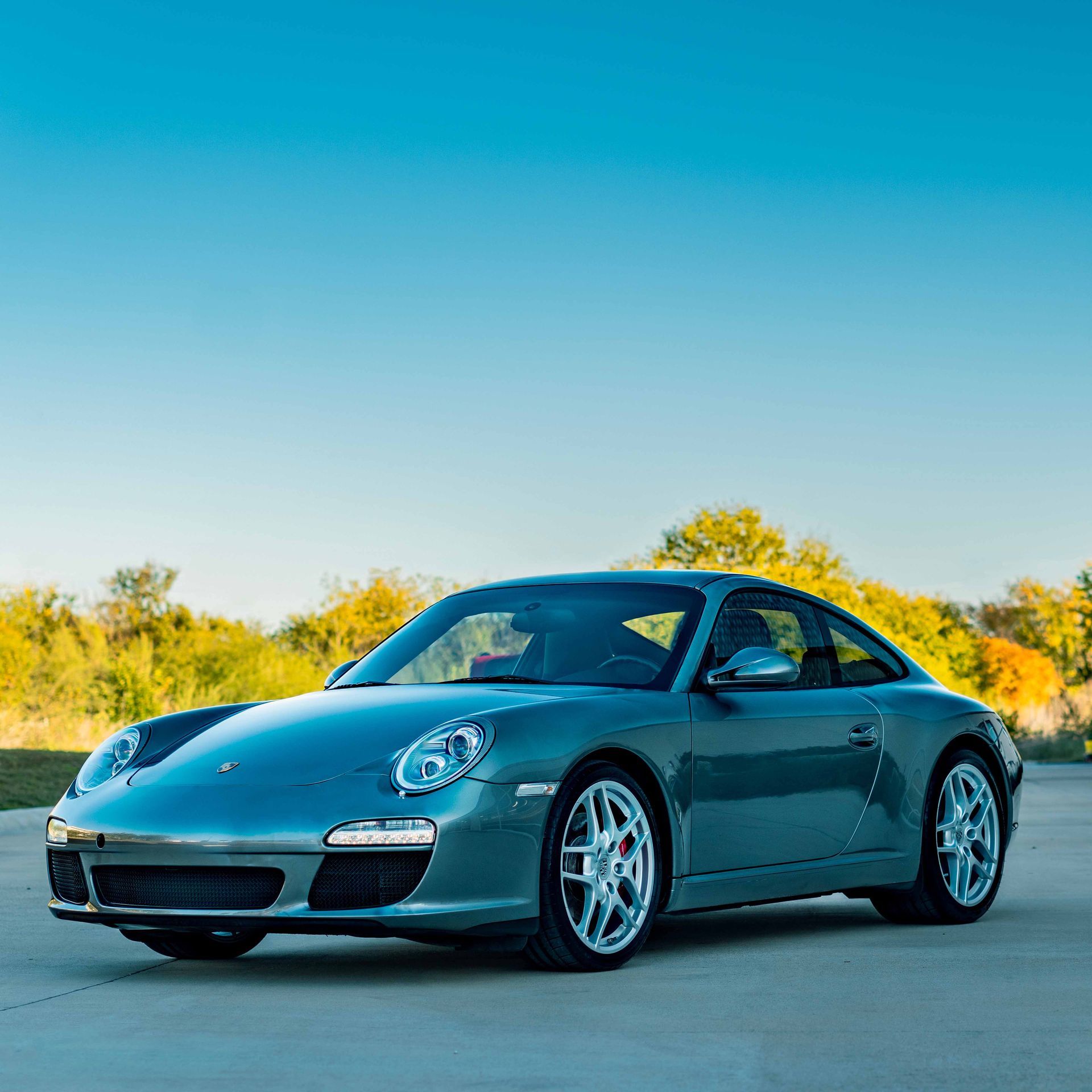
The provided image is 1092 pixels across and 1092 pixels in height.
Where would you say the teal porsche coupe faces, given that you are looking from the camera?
facing the viewer and to the left of the viewer
